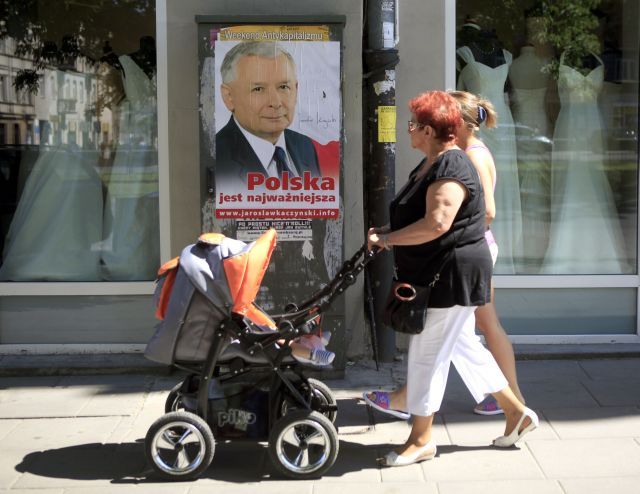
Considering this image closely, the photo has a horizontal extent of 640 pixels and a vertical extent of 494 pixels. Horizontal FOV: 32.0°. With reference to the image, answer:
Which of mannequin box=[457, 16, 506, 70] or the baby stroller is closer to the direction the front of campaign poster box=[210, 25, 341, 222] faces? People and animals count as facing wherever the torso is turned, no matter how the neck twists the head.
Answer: the baby stroller

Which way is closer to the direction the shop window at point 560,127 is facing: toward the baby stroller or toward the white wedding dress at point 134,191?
the baby stroller

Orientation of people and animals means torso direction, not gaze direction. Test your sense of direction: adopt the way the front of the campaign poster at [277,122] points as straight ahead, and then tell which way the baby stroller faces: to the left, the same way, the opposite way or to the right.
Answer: to the right

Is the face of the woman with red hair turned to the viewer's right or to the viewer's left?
to the viewer's left

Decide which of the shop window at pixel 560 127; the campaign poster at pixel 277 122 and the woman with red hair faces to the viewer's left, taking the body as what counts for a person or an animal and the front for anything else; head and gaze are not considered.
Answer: the woman with red hair

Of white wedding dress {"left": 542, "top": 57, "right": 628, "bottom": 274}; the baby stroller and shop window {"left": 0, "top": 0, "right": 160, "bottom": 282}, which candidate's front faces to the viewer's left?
the baby stroller

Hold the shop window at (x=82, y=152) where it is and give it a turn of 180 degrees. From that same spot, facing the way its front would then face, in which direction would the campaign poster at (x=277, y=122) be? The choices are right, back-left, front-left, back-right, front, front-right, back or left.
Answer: back-right

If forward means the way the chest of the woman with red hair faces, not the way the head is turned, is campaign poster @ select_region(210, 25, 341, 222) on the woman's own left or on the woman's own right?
on the woman's own right

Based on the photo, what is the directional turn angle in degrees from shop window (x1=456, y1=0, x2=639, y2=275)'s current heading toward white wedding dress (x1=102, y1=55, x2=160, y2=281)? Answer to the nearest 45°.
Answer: approximately 90° to its right

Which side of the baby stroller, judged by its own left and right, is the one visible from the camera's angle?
left

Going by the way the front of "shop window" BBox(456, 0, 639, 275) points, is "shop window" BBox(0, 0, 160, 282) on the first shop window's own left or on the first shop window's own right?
on the first shop window's own right

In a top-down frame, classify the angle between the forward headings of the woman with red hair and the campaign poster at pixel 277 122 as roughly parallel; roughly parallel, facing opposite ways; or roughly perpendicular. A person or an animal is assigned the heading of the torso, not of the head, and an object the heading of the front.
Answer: roughly perpendicular

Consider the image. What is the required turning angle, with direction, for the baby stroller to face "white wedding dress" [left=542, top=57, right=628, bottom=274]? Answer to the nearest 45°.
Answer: approximately 135° to its right

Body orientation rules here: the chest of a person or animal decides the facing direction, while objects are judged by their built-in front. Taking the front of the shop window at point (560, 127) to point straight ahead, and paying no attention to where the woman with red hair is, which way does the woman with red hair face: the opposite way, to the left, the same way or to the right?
to the right

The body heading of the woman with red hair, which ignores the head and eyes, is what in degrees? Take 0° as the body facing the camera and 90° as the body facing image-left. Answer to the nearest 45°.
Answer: approximately 90°
